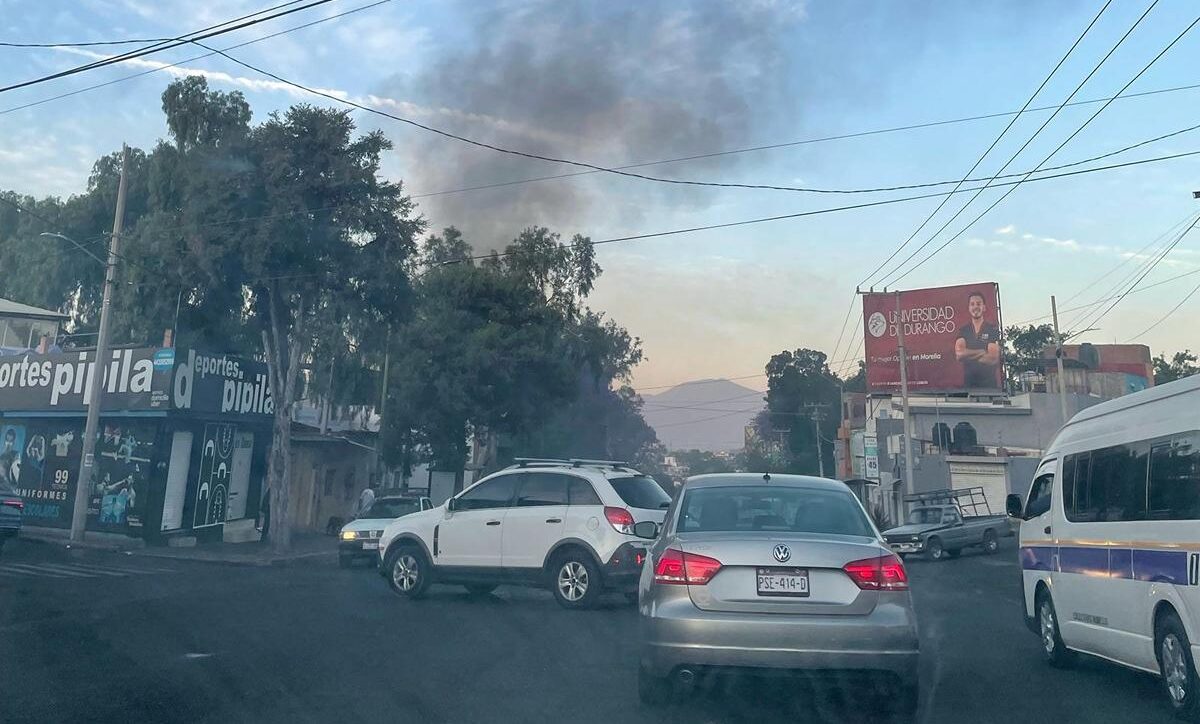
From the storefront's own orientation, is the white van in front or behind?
in front

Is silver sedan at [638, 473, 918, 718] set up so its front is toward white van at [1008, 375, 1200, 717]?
no

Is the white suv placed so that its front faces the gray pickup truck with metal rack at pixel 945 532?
no

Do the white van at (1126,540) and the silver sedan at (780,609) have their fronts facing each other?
no

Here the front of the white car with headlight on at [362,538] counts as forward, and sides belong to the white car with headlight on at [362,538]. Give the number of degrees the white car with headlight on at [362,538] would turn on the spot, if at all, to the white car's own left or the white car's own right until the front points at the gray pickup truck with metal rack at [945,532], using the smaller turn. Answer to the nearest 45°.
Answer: approximately 135° to the white car's own left

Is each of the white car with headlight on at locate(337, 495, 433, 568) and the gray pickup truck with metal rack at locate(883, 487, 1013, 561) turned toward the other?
no

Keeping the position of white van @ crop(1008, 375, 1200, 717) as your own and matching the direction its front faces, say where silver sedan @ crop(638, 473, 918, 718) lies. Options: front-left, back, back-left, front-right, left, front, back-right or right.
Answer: left

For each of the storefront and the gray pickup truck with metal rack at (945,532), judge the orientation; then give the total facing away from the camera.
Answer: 0

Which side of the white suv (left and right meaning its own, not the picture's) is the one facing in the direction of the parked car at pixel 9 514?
front

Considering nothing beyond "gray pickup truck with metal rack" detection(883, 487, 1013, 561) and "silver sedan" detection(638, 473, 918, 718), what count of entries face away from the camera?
1

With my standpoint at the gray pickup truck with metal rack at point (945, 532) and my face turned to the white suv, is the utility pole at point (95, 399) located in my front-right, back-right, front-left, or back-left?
front-right

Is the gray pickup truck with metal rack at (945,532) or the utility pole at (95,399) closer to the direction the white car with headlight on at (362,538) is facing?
the utility pole

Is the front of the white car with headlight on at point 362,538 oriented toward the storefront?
no

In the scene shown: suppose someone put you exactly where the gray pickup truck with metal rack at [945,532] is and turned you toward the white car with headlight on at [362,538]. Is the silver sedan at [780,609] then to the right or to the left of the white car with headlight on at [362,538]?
left

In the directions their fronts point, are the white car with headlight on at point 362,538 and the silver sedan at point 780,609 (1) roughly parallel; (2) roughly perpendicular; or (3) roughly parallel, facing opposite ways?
roughly parallel, facing opposite ways

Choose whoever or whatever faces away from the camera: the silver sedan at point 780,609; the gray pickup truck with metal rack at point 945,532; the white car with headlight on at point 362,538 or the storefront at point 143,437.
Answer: the silver sedan

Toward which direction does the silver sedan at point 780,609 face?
away from the camera

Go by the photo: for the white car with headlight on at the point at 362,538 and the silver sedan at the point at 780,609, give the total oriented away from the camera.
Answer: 1

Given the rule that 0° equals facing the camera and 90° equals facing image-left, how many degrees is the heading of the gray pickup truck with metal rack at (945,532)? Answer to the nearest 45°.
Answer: approximately 45°

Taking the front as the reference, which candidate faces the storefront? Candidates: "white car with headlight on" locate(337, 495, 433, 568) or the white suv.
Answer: the white suv
